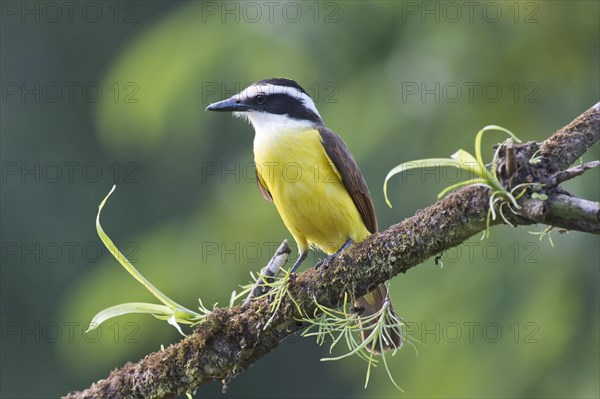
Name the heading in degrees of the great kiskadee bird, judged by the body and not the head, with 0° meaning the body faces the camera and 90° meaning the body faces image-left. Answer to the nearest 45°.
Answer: approximately 45°
